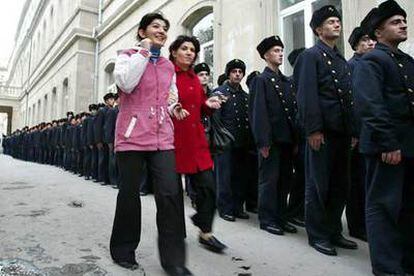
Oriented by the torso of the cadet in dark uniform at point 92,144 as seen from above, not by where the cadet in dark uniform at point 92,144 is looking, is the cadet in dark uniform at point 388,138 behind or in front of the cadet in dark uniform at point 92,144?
in front

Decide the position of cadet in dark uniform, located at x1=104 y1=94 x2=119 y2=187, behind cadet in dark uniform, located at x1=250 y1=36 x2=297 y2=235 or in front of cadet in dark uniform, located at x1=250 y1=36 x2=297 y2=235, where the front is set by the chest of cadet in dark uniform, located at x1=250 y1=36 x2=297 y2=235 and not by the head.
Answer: behind

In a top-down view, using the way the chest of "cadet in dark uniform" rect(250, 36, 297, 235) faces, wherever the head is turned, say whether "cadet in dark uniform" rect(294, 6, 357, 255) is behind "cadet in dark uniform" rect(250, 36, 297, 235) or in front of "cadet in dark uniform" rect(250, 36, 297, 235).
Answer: in front

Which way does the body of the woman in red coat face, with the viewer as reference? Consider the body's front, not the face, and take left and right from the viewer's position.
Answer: facing the viewer and to the right of the viewer
